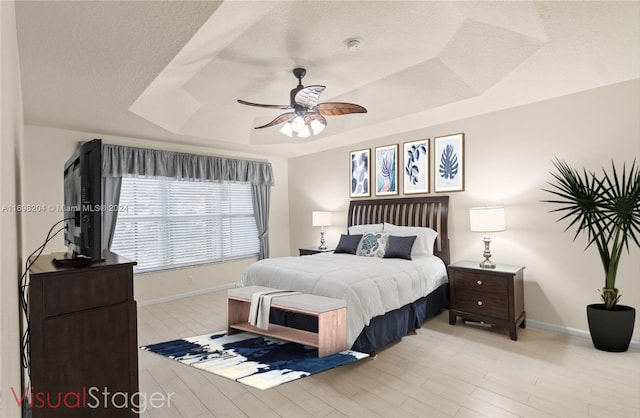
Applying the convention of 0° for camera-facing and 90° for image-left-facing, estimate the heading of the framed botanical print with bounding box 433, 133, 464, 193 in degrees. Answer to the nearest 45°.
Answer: approximately 45°

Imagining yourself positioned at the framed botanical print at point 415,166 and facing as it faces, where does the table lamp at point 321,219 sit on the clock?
The table lamp is roughly at 2 o'clock from the framed botanical print.

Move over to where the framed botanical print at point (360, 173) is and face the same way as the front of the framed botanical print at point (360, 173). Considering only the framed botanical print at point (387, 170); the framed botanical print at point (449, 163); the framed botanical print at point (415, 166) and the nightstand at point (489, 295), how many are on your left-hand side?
4

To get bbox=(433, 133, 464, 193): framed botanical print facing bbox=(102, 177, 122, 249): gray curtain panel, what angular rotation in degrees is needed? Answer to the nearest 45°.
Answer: approximately 45° to its right

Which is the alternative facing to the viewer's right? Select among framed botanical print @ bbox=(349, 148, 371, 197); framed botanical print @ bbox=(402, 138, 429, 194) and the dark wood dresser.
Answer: the dark wood dresser

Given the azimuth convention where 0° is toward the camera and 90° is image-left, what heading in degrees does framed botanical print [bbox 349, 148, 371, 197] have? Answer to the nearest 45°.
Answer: approximately 45°

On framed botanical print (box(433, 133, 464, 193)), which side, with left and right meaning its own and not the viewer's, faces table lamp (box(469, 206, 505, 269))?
left

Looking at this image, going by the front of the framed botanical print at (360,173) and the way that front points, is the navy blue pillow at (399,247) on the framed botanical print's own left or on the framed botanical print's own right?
on the framed botanical print's own left

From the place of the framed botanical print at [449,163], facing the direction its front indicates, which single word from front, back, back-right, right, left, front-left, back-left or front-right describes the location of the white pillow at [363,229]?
front-right

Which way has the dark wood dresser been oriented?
to the viewer's right

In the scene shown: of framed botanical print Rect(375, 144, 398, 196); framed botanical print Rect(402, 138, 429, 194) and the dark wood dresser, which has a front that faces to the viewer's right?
the dark wood dresser
